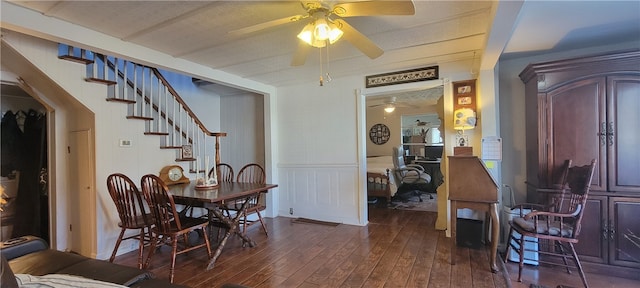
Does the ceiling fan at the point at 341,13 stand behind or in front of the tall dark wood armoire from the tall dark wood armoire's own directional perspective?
in front

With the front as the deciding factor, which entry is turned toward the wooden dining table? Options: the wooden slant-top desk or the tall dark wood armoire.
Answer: the tall dark wood armoire

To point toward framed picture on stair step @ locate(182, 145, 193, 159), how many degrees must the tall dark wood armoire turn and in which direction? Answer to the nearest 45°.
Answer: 0° — it already faces it

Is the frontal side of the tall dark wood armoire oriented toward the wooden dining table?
yes

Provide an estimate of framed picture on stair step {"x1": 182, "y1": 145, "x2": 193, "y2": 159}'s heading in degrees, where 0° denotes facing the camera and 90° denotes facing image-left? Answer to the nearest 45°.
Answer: approximately 0°

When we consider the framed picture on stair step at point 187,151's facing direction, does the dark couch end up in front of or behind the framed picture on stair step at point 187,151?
in front

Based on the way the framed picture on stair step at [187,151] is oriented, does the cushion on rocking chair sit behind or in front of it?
in front

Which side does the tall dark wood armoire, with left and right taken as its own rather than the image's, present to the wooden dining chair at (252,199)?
front
